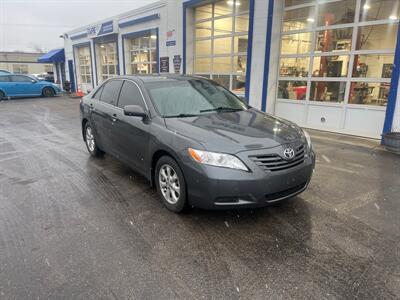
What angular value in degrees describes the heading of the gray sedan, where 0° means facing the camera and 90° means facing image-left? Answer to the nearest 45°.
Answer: approximately 315°

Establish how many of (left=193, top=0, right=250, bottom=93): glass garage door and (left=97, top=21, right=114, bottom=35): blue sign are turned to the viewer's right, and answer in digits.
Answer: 0

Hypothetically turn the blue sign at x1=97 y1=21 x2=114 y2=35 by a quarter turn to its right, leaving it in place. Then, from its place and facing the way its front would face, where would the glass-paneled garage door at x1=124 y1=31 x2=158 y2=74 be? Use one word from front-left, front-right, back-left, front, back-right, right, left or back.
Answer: back

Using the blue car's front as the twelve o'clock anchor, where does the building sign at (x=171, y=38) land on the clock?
The building sign is roughly at 2 o'clock from the blue car.

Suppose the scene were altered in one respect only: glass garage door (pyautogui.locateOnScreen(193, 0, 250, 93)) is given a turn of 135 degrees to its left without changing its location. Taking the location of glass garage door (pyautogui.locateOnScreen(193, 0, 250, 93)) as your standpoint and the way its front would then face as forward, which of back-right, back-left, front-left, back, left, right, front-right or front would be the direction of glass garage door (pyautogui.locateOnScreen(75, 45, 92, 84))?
back-left

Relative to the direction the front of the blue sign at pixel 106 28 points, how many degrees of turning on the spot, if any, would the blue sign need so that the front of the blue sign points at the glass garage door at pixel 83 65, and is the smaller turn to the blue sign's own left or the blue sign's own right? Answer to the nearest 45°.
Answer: approximately 135° to the blue sign's own right

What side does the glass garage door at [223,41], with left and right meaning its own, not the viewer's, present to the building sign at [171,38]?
right

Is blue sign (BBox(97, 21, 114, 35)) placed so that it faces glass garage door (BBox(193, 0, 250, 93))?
no

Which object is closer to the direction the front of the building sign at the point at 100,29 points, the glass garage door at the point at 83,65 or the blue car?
the blue car

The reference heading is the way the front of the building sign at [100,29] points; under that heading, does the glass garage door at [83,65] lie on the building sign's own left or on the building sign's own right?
on the building sign's own right

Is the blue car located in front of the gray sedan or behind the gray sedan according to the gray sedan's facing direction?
behind

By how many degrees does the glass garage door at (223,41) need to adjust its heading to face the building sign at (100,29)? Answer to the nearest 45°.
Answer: approximately 90° to its right

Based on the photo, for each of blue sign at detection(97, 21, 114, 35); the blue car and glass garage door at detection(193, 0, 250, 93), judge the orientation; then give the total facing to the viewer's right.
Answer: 1

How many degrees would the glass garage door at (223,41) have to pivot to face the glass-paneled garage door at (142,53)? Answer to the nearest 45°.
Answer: approximately 90° to its right

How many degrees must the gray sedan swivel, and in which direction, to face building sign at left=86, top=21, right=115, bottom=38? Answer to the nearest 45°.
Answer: approximately 135° to its left
